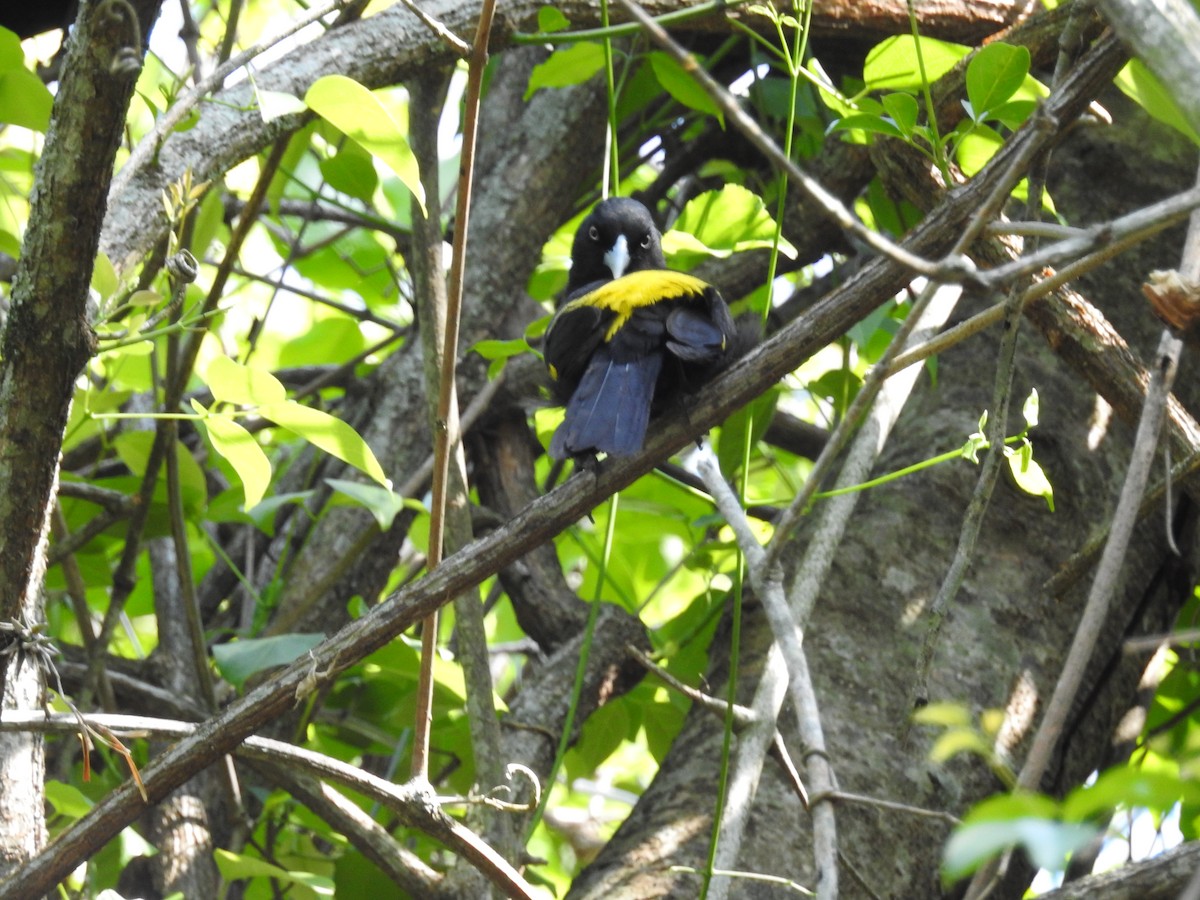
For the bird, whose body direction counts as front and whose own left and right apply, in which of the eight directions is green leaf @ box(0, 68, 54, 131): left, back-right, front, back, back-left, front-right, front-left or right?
back-left

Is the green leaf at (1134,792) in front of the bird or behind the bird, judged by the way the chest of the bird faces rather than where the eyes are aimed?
behind

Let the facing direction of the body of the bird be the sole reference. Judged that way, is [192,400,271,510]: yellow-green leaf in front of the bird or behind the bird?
behind

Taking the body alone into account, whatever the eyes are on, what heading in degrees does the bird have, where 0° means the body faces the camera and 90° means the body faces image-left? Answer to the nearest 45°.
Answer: approximately 180°

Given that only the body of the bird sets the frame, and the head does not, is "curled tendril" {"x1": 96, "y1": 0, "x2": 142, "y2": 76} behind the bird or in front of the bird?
behind
